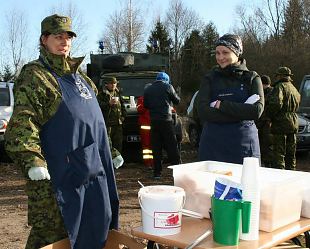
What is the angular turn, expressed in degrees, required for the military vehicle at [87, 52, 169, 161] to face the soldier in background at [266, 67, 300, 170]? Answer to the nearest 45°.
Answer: approximately 45° to its left

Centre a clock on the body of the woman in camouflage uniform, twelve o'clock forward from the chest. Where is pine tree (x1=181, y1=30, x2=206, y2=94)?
The pine tree is roughly at 8 o'clock from the woman in camouflage uniform.

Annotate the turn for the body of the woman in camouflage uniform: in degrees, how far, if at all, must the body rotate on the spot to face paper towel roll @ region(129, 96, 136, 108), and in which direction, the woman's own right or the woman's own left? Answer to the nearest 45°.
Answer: approximately 135° to the woman's own left

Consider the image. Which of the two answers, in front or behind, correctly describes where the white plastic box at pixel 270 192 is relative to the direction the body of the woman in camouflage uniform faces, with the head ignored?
in front

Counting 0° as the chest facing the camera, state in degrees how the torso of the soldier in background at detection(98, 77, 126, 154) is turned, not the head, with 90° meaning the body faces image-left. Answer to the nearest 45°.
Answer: approximately 315°

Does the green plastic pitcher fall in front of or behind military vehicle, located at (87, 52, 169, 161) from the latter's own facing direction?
in front

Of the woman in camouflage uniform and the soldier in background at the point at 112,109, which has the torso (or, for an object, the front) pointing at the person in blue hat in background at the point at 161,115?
the soldier in background at the point at 112,109
